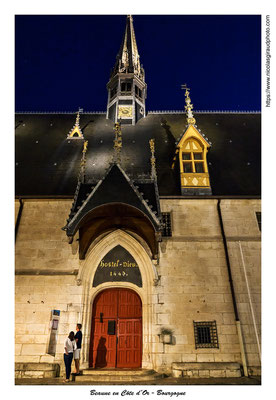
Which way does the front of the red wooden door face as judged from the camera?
facing the viewer

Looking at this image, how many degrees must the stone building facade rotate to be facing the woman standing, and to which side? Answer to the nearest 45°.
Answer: approximately 45° to its right

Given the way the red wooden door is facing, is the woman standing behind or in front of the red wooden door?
in front

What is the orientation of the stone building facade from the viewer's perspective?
toward the camera
